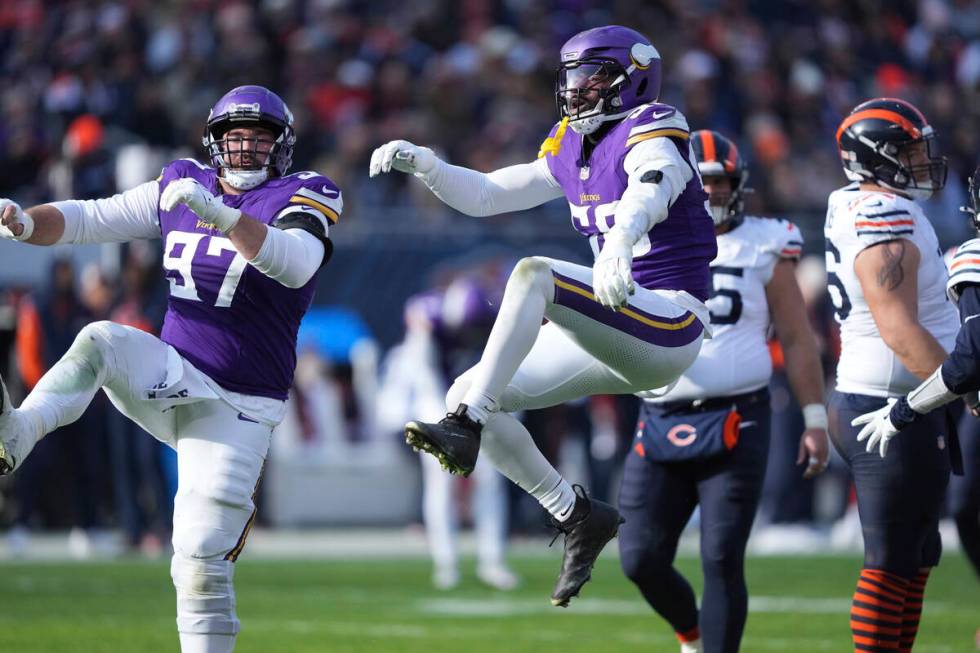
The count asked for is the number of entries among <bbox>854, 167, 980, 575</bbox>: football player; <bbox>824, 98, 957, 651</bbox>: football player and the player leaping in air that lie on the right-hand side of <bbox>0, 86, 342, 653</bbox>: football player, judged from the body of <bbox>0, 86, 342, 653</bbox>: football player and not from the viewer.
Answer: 0

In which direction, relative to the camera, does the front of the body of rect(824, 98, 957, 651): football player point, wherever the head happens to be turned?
to the viewer's right

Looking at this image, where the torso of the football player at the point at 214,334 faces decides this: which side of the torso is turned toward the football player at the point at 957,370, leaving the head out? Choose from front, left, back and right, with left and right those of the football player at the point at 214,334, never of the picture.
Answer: left

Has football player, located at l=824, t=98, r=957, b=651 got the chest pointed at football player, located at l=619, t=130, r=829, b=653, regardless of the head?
no

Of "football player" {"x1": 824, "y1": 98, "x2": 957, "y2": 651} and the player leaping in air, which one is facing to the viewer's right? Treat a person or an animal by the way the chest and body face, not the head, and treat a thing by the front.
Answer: the football player

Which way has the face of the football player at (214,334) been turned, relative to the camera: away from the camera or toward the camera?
toward the camera

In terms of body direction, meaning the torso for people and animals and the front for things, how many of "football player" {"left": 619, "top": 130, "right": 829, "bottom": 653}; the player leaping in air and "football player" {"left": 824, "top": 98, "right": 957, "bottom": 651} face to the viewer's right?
1

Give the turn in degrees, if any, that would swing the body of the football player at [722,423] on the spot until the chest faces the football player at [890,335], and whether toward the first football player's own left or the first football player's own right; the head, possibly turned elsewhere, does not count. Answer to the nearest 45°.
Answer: approximately 90° to the first football player's own left

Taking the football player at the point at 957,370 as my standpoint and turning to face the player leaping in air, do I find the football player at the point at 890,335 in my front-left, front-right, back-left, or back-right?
front-right

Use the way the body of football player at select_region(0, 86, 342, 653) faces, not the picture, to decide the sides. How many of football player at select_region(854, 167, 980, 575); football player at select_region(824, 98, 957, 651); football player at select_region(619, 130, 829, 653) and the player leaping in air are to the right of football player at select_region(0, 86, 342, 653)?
0

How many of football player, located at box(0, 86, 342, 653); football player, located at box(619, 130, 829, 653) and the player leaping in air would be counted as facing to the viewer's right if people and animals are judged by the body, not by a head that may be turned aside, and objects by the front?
0

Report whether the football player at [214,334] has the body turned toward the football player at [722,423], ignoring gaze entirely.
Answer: no

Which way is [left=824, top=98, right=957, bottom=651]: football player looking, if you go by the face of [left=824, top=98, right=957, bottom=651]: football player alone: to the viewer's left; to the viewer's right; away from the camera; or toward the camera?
to the viewer's right

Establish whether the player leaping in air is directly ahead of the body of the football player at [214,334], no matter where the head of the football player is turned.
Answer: no

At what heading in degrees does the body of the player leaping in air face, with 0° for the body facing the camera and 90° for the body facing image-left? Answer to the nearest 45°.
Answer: approximately 45°

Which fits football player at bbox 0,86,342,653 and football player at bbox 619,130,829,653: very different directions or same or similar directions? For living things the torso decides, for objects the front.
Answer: same or similar directions

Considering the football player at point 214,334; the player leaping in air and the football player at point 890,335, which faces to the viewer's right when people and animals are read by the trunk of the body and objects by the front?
the football player at point 890,335
